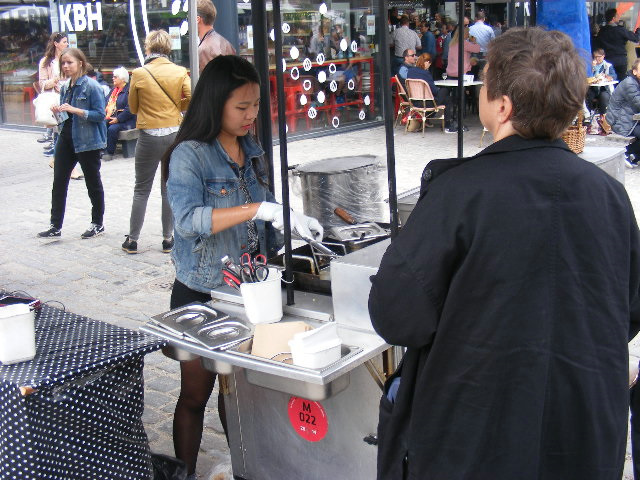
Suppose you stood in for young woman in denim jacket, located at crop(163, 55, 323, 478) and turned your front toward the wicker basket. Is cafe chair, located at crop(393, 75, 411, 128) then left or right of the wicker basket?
left

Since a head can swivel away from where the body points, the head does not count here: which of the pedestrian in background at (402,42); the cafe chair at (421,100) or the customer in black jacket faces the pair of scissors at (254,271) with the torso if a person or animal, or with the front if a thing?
the customer in black jacket

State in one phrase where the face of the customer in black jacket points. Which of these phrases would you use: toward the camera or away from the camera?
away from the camera

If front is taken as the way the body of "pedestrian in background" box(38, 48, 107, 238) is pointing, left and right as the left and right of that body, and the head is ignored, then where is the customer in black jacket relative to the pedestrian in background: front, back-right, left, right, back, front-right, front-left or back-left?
front-left

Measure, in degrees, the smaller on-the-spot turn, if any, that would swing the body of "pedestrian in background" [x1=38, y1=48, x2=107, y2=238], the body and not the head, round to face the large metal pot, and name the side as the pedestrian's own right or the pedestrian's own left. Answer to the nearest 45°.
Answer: approximately 45° to the pedestrian's own left

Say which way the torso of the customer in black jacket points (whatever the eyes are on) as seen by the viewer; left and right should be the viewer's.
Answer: facing away from the viewer and to the left of the viewer

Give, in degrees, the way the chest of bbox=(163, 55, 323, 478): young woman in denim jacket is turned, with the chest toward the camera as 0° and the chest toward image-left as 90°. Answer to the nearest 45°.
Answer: approximately 315°

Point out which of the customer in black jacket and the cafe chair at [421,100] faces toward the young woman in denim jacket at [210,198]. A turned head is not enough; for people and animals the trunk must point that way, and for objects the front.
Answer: the customer in black jacket
